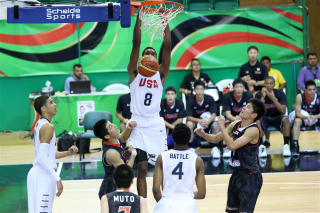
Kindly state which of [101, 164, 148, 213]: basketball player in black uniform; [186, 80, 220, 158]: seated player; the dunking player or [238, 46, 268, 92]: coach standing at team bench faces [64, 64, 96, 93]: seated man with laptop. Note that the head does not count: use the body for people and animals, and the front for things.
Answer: the basketball player in black uniform

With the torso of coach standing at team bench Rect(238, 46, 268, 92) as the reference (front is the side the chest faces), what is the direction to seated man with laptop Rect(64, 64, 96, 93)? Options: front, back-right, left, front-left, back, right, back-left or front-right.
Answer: right

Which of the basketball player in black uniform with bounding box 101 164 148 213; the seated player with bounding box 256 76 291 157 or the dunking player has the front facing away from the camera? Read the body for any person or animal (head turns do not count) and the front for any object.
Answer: the basketball player in black uniform

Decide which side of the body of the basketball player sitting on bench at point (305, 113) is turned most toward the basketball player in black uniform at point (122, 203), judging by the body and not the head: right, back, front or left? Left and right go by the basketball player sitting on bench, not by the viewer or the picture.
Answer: front

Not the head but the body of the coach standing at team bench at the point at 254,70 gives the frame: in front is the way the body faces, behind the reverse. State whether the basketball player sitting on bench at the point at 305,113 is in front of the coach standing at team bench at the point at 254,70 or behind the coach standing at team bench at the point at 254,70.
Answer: in front

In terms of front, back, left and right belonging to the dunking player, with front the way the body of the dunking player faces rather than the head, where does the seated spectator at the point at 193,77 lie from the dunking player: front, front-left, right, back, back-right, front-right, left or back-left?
back

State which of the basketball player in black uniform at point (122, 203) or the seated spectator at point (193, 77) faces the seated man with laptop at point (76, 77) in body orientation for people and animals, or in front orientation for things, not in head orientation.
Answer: the basketball player in black uniform

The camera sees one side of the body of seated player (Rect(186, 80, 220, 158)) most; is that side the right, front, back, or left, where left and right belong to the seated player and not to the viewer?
front

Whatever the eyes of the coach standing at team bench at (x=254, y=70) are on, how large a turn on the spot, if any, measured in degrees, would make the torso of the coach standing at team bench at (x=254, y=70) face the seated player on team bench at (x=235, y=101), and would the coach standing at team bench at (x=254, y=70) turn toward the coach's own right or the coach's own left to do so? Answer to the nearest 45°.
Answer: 0° — they already face them

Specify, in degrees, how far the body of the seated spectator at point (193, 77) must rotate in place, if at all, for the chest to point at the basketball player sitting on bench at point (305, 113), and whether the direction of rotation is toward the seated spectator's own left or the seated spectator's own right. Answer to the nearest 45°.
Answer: approximately 45° to the seated spectator's own left

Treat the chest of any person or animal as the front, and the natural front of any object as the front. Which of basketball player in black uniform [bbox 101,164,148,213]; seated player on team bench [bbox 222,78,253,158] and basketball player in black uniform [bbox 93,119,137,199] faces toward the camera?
the seated player on team bench

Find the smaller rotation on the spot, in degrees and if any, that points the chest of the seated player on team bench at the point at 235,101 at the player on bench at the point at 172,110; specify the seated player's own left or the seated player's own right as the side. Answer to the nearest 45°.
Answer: approximately 90° to the seated player's own right

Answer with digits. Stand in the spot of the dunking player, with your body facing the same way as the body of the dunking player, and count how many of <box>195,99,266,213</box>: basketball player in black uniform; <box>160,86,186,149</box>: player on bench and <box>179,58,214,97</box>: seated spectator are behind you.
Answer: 2

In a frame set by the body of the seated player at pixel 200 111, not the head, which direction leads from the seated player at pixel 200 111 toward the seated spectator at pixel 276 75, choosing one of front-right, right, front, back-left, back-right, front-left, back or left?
back-left

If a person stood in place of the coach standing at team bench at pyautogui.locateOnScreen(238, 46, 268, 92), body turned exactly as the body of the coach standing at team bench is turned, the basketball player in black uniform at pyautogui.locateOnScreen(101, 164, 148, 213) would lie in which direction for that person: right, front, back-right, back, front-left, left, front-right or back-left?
front

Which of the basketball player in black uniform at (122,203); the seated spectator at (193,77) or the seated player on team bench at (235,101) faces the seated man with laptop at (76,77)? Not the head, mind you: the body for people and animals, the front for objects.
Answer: the basketball player in black uniform
